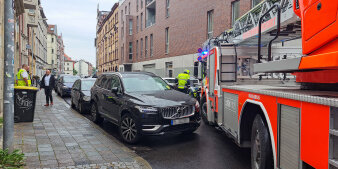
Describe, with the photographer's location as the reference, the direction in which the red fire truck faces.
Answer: facing away from the viewer and to the left of the viewer

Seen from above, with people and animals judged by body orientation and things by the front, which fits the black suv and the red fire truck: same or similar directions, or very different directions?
very different directions

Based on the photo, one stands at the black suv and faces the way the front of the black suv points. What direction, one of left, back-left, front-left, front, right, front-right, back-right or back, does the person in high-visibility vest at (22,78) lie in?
back

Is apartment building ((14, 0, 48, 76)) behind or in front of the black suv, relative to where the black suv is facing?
behind
